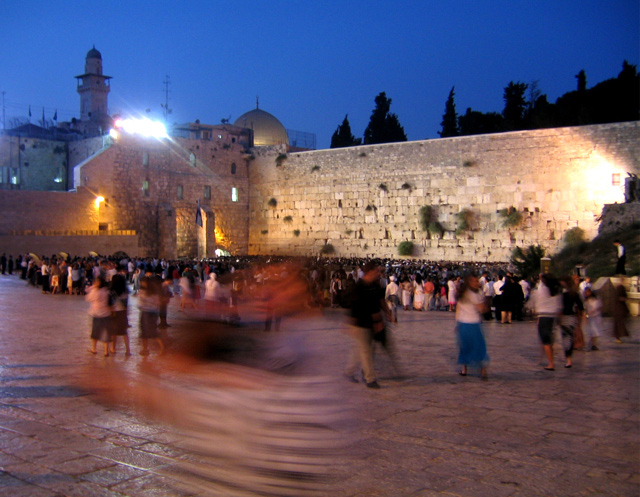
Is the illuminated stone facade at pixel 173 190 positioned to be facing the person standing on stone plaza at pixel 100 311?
yes

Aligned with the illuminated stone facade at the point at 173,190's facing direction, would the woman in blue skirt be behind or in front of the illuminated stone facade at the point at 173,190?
in front

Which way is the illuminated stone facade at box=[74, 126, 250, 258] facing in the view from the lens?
facing the viewer

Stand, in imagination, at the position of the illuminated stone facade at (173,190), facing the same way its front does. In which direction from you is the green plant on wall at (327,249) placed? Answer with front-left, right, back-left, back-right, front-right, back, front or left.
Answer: front-left

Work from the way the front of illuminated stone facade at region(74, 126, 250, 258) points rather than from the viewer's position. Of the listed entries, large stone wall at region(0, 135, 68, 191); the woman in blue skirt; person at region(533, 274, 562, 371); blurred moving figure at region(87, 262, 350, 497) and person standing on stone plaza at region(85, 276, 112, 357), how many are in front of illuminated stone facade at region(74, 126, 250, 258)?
4

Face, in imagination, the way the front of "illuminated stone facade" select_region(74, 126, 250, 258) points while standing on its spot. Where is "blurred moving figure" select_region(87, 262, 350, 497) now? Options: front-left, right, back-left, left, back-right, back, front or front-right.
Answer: front

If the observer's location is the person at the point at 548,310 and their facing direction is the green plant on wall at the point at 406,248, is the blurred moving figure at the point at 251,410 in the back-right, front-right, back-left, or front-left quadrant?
back-left

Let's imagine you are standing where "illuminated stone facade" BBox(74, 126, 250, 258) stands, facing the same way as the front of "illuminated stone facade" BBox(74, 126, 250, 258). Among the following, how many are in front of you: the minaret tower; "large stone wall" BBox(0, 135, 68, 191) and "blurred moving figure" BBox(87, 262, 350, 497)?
1

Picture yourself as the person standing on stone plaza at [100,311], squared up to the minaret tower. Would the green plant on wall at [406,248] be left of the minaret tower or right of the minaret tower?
right

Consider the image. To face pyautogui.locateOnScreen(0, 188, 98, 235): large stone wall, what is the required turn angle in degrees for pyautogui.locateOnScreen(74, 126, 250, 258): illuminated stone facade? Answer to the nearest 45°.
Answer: approximately 45° to its right

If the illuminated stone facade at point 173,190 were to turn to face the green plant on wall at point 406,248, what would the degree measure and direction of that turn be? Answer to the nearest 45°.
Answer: approximately 45° to its left

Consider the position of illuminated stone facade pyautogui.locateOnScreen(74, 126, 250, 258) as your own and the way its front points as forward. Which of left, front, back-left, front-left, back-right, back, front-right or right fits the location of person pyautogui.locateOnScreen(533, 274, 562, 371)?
front
